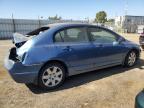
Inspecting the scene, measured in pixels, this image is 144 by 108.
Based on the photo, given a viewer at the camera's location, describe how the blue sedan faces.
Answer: facing away from the viewer and to the right of the viewer

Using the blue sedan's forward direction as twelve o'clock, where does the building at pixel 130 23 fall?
The building is roughly at 11 o'clock from the blue sedan.
